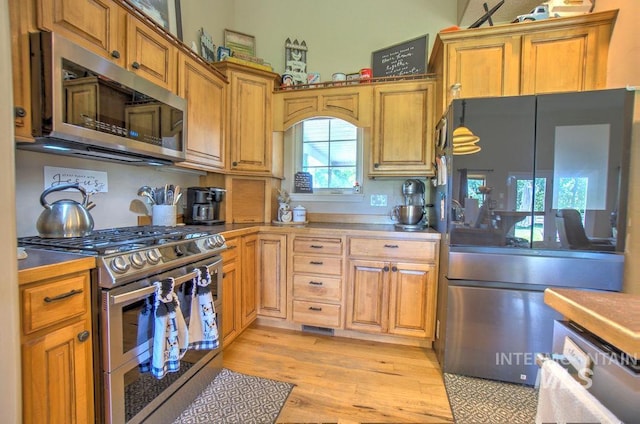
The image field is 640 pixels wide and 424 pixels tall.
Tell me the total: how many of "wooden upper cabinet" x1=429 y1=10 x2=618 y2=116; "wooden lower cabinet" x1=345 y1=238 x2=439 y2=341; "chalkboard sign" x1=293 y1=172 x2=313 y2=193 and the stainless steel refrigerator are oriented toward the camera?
4

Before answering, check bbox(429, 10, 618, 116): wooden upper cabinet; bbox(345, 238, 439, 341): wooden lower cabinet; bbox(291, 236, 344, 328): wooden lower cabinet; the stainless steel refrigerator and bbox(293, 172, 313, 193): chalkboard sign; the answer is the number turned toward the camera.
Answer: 5

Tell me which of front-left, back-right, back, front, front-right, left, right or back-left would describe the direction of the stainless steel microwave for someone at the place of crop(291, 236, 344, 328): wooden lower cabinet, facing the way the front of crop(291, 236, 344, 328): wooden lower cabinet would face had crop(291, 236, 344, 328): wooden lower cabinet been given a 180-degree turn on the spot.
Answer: back-left

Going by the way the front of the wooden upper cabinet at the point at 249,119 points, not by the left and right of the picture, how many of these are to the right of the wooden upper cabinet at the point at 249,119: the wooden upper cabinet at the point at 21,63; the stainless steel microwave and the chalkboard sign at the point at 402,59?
2

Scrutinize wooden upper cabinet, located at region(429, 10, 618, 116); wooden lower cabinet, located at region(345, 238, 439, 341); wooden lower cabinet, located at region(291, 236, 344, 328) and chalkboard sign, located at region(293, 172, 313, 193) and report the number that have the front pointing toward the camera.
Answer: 4

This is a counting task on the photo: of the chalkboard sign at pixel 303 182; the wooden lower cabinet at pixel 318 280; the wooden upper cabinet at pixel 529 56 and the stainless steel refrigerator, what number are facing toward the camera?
4

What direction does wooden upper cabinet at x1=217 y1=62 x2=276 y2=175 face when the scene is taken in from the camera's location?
facing the viewer and to the right of the viewer

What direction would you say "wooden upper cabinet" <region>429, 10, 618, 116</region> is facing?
toward the camera

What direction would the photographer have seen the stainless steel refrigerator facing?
facing the viewer

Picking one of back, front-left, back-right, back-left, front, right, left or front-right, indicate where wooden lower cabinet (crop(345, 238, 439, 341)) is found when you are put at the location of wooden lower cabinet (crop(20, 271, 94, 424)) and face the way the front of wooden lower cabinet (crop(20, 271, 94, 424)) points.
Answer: front-left
